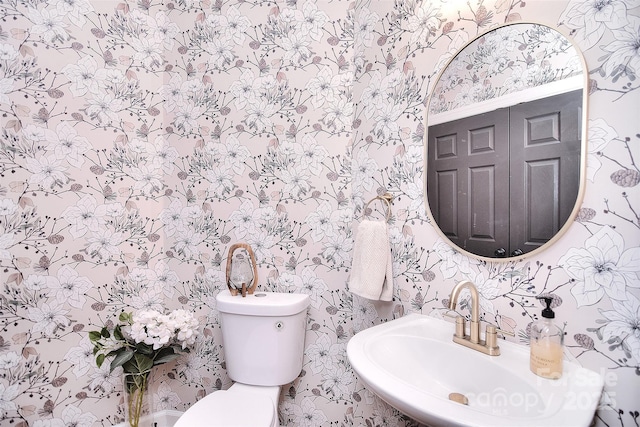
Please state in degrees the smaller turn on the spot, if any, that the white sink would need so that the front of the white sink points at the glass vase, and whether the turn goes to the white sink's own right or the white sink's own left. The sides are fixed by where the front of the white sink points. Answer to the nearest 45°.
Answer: approximately 45° to the white sink's own right

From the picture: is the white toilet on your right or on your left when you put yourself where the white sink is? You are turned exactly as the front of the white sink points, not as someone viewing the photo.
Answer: on your right

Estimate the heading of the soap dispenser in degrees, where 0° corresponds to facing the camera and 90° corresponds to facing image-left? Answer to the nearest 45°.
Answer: approximately 45°

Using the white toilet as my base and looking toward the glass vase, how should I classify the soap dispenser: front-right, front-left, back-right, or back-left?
back-left

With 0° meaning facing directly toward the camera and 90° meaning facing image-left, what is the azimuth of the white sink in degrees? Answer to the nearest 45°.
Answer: approximately 45°
